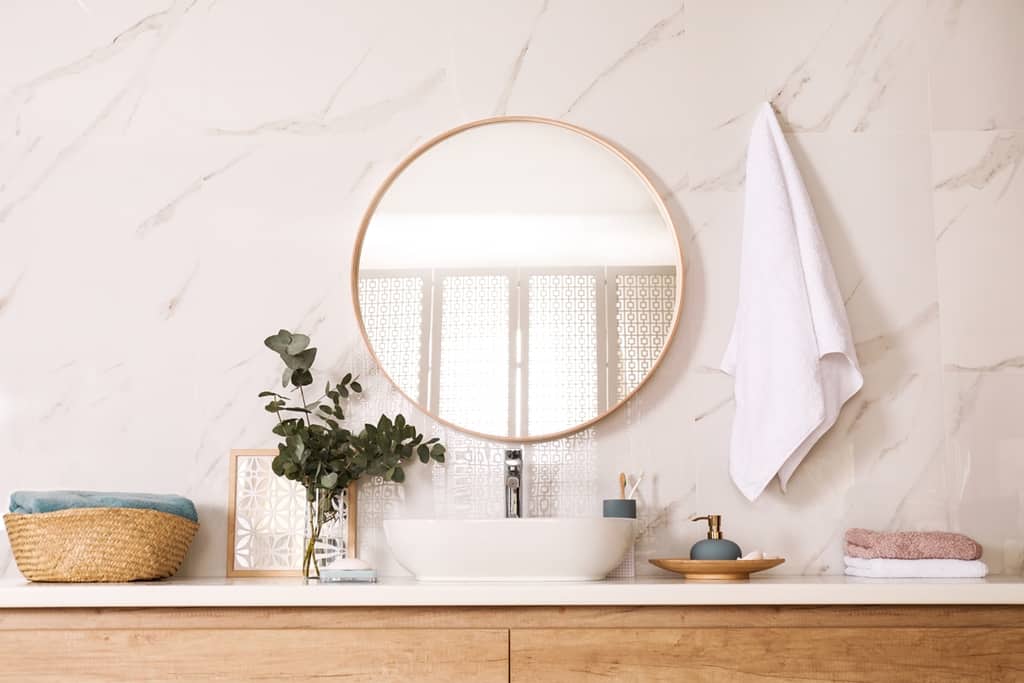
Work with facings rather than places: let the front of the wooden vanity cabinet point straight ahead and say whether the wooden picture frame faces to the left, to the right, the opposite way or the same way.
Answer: the same way

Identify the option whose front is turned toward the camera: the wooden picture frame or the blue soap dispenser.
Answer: the wooden picture frame

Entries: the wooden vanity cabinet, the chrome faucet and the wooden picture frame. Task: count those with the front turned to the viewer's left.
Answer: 0

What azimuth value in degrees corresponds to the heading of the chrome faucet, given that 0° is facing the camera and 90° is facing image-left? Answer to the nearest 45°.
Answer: approximately 0°

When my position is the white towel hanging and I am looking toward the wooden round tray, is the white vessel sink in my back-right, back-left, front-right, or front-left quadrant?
front-right

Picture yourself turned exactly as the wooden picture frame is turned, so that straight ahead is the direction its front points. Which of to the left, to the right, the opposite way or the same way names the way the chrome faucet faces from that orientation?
the same way

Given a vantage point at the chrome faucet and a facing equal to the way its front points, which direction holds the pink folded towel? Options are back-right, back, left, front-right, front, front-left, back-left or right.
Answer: left

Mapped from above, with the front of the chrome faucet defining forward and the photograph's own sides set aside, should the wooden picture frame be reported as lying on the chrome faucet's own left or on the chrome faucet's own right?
on the chrome faucet's own right

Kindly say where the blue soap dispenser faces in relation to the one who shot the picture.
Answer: facing to the left of the viewer

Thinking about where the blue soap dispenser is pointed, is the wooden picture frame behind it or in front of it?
in front

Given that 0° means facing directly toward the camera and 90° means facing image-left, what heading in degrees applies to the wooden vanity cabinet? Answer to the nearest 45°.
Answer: approximately 0°

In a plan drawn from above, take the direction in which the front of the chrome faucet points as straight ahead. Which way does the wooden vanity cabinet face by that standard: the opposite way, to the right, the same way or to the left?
the same way
